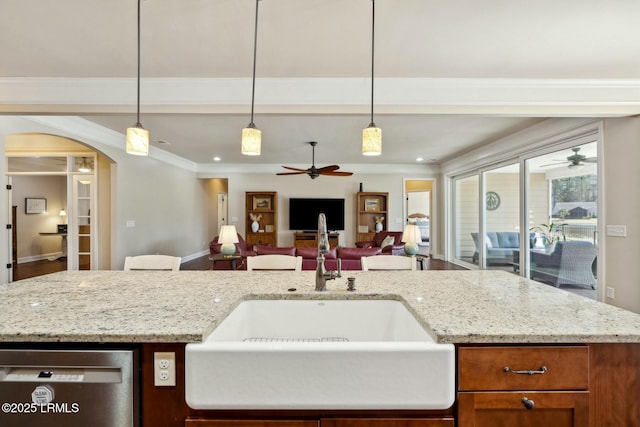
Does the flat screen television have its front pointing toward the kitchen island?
yes

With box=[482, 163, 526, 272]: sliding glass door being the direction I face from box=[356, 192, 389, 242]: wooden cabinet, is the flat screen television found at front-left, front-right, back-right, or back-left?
back-right

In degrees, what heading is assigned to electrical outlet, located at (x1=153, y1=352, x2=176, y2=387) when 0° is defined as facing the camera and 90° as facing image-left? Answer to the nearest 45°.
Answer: approximately 0°

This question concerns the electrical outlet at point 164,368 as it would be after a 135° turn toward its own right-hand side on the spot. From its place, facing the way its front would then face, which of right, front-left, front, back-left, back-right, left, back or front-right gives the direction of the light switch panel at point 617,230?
back-right

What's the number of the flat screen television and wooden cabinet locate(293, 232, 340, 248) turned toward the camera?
2

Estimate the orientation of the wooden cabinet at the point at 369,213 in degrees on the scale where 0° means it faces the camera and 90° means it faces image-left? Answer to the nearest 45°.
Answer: approximately 0°

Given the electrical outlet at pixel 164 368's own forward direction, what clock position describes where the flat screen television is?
The flat screen television is roughly at 7 o'clock from the electrical outlet.

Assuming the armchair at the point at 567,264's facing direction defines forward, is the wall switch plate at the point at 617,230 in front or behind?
behind

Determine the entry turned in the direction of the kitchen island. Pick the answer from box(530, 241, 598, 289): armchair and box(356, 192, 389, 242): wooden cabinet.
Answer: the wooden cabinet
